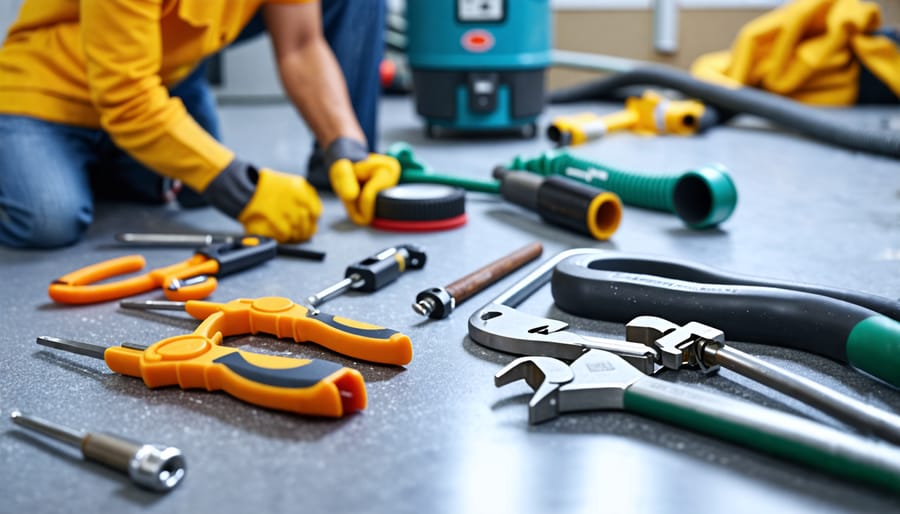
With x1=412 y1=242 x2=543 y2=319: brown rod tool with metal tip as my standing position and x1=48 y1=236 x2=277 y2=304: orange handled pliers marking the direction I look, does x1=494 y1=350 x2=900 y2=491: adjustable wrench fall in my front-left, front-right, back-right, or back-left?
back-left

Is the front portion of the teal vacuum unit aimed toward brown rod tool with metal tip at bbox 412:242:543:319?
yes

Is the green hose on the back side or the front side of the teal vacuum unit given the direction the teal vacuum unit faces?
on the front side

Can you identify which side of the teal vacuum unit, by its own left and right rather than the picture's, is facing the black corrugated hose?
left

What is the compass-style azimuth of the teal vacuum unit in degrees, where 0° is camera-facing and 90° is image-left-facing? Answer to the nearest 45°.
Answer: approximately 0°

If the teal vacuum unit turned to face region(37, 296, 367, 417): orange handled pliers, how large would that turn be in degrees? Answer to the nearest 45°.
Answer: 0° — it already faces it

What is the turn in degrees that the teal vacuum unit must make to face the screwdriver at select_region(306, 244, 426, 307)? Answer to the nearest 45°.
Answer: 0° — it already faces it

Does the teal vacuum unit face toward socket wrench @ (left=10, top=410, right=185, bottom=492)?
yes

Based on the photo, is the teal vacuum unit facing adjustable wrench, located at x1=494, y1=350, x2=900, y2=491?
yes
